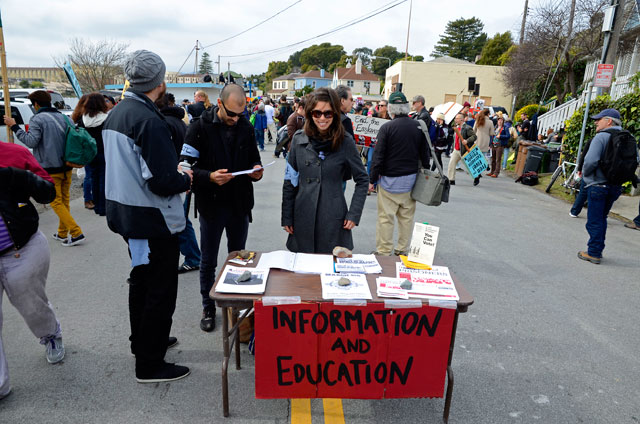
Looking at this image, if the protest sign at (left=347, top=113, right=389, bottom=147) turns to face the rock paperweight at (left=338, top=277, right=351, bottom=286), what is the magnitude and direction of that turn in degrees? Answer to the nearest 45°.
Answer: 0° — it already faces it

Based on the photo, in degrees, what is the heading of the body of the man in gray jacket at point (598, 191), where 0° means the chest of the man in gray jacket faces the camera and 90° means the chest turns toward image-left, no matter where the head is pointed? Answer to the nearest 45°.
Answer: approximately 90°

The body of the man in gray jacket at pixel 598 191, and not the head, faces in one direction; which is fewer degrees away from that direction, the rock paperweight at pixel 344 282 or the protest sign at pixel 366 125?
the protest sign

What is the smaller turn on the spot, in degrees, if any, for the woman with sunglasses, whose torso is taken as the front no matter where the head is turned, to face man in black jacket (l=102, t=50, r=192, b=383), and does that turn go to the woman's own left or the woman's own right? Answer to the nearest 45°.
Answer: approximately 45° to the woman's own right

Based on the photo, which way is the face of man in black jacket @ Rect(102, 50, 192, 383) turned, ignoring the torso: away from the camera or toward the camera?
away from the camera

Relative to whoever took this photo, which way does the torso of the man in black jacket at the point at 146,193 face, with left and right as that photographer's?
facing away from the viewer and to the right of the viewer

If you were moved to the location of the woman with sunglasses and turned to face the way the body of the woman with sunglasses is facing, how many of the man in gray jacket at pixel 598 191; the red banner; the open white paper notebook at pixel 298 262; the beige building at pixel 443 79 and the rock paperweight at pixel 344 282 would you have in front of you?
3

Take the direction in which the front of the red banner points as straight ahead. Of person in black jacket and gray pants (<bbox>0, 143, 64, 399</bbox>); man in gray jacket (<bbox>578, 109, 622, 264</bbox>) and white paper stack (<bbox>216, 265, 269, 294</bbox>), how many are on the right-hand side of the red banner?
2

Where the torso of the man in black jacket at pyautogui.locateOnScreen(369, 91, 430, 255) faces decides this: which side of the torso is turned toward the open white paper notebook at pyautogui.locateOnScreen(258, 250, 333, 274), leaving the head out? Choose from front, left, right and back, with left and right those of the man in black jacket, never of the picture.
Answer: back

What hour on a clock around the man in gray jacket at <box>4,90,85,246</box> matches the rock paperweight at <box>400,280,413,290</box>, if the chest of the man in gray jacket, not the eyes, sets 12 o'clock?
The rock paperweight is roughly at 7 o'clock from the man in gray jacket.

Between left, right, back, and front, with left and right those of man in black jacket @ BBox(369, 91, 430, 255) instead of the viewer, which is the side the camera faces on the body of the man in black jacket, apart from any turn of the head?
back

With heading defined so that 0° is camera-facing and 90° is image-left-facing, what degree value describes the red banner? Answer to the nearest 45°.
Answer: approximately 0°

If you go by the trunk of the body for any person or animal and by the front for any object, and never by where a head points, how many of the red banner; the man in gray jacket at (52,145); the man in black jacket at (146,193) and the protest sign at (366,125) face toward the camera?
2

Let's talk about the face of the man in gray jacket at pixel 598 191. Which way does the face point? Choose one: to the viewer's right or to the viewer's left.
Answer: to the viewer's left
